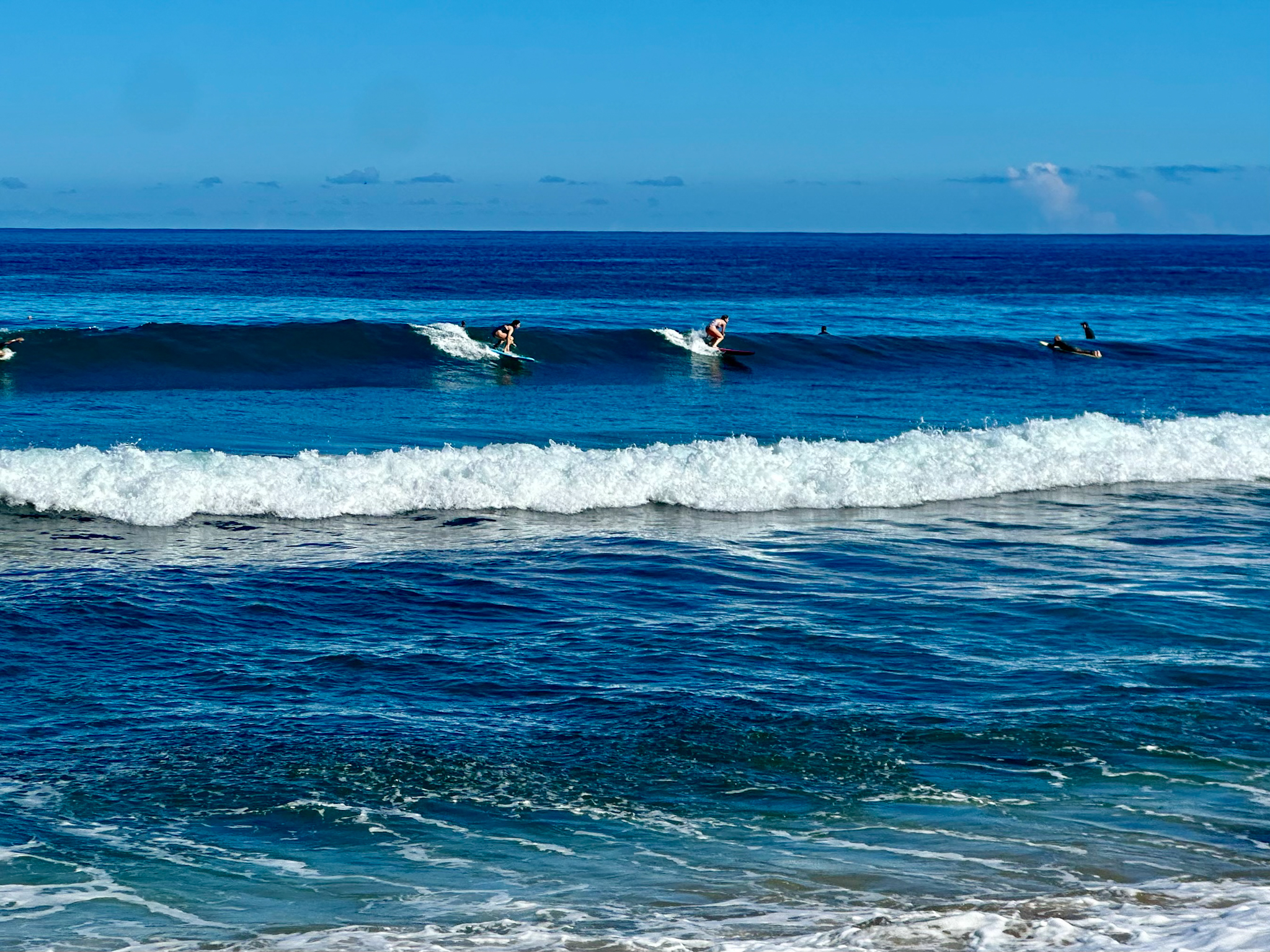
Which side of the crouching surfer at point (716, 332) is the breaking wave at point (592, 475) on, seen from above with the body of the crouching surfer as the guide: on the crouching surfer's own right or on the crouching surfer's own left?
on the crouching surfer's own right

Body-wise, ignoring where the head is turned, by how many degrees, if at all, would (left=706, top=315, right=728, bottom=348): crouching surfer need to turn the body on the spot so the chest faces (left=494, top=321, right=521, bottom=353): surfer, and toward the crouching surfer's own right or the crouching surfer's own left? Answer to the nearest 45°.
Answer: approximately 135° to the crouching surfer's own right
